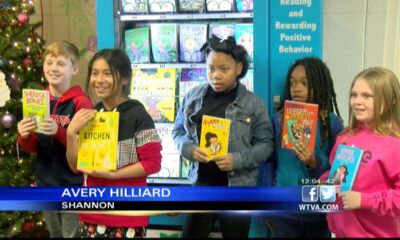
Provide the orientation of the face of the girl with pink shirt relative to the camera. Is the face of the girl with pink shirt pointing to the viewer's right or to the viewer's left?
to the viewer's left

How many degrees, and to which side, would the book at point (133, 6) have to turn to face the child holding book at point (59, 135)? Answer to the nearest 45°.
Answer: approximately 45° to its right
